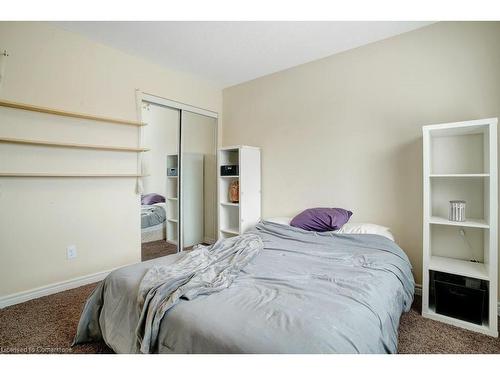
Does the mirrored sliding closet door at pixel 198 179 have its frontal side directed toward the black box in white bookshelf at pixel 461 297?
yes

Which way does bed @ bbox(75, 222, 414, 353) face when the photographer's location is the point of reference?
facing the viewer and to the left of the viewer

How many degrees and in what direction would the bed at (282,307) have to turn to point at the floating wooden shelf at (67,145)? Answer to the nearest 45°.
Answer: approximately 90° to its right

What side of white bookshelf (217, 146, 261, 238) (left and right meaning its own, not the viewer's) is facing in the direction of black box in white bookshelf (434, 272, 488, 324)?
left

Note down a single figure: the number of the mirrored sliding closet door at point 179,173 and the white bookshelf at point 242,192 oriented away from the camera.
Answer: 0

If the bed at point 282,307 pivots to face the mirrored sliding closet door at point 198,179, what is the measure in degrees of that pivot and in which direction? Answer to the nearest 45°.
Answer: approximately 135° to its right

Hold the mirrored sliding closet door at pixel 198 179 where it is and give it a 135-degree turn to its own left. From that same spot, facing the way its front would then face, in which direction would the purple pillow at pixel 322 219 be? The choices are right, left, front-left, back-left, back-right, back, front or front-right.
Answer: back-right

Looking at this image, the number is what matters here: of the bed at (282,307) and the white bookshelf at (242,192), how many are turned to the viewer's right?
0

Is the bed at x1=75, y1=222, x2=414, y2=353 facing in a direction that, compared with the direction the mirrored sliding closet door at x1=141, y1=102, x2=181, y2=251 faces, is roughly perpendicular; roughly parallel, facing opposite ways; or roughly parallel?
roughly perpendicular

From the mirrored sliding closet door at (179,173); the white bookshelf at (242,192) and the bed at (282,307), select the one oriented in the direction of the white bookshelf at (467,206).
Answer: the mirrored sliding closet door

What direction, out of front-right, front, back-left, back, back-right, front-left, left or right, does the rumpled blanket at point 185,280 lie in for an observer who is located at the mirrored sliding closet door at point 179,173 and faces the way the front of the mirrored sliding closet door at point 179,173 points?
front-right

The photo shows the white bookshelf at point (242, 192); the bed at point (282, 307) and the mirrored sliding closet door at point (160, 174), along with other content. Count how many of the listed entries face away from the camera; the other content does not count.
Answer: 0

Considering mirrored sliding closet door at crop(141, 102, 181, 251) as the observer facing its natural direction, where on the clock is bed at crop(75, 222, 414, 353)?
The bed is roughly at 1 o'clock from the mirrored sliding closet door.

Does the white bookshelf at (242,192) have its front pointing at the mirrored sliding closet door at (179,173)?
no

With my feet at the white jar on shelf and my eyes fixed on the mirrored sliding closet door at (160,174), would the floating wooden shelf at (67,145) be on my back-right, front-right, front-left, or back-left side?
front-left

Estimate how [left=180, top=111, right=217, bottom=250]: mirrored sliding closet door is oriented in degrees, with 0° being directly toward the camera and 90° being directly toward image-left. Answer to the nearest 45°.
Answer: approximately 315°

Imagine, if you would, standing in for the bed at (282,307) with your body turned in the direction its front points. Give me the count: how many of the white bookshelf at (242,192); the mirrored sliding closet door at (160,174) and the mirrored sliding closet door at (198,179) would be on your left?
0

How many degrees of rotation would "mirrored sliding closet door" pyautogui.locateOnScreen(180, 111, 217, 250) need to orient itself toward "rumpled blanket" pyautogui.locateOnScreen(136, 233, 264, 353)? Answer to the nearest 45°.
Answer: approximately 45° to its right

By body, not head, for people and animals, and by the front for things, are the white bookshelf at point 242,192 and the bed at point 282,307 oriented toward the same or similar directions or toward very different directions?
same or similar directions

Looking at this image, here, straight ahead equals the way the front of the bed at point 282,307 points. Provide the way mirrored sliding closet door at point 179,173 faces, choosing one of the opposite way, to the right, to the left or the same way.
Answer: to the left

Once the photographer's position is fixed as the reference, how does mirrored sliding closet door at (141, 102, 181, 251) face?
facing the viewer and to the right of the viewer

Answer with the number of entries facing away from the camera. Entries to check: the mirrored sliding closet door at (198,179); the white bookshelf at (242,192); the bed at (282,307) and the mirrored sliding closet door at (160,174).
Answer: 0
